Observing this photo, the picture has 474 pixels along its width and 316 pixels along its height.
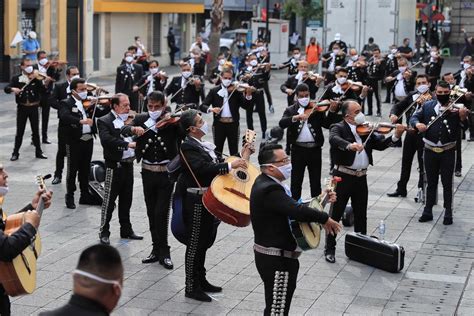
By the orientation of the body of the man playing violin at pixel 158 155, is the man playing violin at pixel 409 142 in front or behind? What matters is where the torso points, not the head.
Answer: behind

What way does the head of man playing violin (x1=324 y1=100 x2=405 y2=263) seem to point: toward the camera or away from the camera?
toward the camera

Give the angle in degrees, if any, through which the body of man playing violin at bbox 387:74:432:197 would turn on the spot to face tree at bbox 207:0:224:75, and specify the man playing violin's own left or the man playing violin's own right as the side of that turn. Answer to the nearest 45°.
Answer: approximately 135° to the man playing violin's own right

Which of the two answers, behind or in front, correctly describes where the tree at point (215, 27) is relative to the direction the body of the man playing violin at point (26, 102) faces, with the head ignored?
behind

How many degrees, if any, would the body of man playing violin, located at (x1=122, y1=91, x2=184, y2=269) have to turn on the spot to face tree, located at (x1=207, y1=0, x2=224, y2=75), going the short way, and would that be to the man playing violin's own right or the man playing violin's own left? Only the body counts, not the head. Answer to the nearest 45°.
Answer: approximately 180°

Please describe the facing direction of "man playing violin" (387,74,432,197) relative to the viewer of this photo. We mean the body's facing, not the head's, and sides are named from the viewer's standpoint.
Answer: facing the viewer and to the left of the viewer

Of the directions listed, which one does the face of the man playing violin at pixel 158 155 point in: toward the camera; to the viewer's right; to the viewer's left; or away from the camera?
toward the camera

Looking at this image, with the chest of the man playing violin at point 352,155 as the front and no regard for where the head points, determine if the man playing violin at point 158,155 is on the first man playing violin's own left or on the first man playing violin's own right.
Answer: on the first man playing violin's own right

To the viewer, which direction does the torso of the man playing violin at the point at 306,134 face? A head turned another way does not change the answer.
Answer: toward the camera

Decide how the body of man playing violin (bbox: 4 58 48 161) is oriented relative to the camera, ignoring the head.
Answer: toward the camera

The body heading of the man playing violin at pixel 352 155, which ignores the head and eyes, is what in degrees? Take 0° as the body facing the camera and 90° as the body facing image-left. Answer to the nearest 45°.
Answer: approximately 315°

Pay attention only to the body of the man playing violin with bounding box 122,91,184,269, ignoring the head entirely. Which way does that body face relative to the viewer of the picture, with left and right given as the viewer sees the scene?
facing the viewer

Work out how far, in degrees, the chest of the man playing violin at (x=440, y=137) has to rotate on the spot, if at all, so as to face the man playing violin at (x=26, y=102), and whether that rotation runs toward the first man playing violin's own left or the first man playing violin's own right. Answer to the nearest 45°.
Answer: approximately 135° to the first man playing violin's own right

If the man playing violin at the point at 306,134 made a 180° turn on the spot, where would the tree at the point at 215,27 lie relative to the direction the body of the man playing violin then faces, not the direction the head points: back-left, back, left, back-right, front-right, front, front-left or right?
front

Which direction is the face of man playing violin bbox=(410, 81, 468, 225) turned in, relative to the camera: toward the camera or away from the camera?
toward the camera
